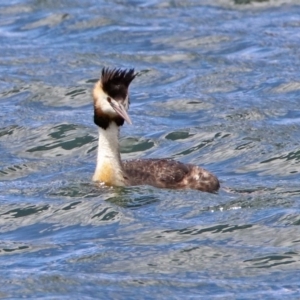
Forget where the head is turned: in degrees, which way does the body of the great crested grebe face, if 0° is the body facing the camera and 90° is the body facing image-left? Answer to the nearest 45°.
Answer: approximately 90°
